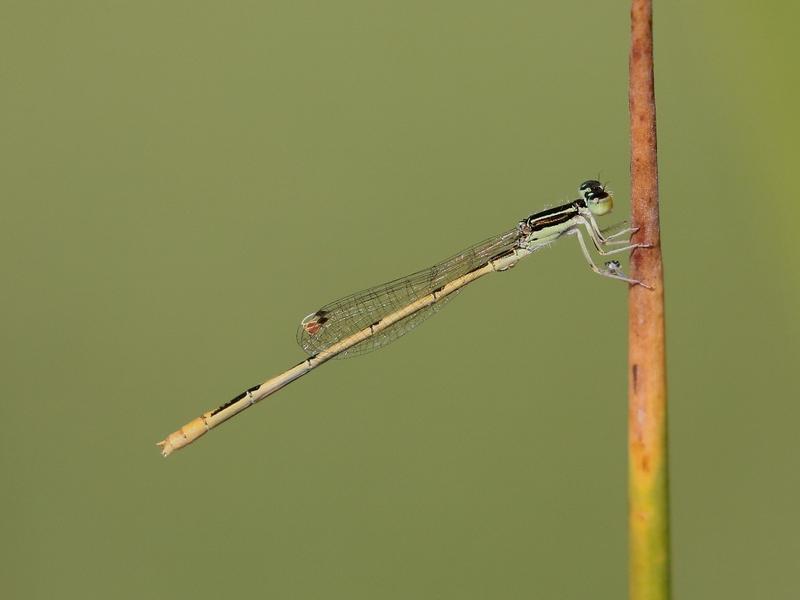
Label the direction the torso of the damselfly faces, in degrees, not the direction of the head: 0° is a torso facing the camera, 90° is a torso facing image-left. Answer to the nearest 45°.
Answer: approximately 270°
